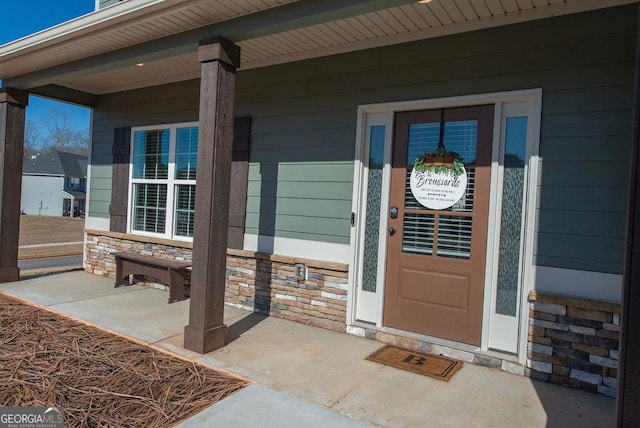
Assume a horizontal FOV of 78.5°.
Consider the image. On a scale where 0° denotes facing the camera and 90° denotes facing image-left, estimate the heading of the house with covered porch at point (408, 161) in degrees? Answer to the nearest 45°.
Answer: approximately 45°

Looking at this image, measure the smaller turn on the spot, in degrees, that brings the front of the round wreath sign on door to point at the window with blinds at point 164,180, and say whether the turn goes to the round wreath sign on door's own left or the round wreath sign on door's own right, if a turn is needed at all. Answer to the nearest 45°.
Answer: approximately 90° to the round wreath sign on door's own right

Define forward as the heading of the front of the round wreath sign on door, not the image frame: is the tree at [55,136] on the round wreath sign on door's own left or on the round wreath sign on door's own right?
on the round wreath sign on door's own right

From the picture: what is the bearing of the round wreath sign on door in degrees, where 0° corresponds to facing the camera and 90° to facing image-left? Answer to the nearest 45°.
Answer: approximately 0°

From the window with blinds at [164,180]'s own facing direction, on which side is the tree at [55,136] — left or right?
on its right

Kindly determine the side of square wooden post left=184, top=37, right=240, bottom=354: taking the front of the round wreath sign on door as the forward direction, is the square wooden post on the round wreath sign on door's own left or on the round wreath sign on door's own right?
on the round wreath sign on door's own right
